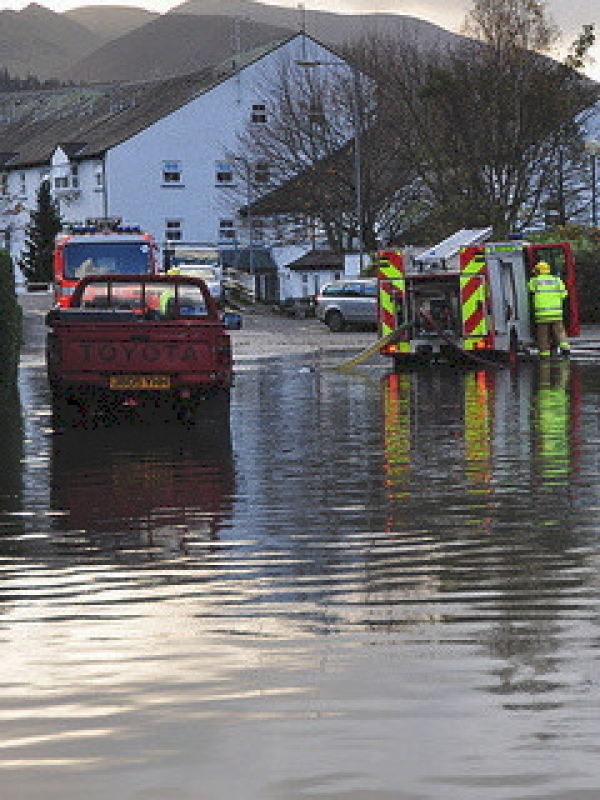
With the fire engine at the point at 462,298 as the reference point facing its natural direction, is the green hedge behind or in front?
behind

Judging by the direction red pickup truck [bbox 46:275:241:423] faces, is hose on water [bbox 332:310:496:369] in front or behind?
in front

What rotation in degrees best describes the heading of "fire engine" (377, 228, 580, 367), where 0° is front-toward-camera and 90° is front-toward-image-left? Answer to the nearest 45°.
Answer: approximately 225°

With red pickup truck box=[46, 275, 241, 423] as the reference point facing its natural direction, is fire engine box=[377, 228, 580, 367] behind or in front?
in front

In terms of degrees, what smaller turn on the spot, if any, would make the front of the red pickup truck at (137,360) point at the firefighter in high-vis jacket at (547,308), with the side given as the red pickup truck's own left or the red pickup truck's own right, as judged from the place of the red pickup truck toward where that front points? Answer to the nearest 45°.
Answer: approximately 45° to the red pickup truck's own right

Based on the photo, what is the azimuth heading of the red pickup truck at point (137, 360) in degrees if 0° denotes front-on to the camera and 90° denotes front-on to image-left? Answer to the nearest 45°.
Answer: approximately 180°
